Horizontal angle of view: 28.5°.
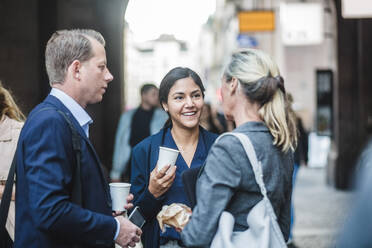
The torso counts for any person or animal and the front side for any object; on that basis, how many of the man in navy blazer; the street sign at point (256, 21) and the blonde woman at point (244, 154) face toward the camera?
1

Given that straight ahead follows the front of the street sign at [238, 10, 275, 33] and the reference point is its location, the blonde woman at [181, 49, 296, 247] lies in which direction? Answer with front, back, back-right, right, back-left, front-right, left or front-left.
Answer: front

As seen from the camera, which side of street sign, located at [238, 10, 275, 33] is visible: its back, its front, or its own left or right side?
front

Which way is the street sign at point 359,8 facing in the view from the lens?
facing the viewer

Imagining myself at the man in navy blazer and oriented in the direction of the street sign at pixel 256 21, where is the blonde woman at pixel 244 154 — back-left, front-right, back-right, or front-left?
front-right

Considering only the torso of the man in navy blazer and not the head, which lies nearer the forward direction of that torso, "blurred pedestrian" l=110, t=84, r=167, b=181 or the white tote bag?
the white tote bag

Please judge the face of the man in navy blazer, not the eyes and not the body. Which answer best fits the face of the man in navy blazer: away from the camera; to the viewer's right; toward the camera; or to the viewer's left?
to the viewer's right

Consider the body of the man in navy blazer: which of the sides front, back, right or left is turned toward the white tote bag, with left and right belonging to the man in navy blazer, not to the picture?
front

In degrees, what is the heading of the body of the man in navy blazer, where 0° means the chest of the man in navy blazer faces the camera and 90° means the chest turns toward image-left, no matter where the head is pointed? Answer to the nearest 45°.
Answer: approximately 270°

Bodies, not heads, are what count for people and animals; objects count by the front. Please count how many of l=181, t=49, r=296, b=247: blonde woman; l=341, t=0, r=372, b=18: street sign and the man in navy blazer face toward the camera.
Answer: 1

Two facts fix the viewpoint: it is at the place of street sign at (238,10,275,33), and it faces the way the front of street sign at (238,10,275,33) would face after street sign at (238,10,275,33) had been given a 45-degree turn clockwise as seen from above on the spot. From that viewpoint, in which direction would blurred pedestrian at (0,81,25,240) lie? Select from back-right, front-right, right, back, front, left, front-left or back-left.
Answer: front-left

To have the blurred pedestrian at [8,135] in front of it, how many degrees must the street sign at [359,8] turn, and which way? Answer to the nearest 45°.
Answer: approximately 45° to its right

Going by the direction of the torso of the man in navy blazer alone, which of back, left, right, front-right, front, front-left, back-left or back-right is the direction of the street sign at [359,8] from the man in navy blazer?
front-left

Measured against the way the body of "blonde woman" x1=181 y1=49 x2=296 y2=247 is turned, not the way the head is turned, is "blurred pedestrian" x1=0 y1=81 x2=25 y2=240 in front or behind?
in front

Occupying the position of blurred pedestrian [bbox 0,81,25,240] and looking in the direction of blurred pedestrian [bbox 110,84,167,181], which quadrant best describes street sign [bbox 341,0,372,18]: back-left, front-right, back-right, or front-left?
front-right
